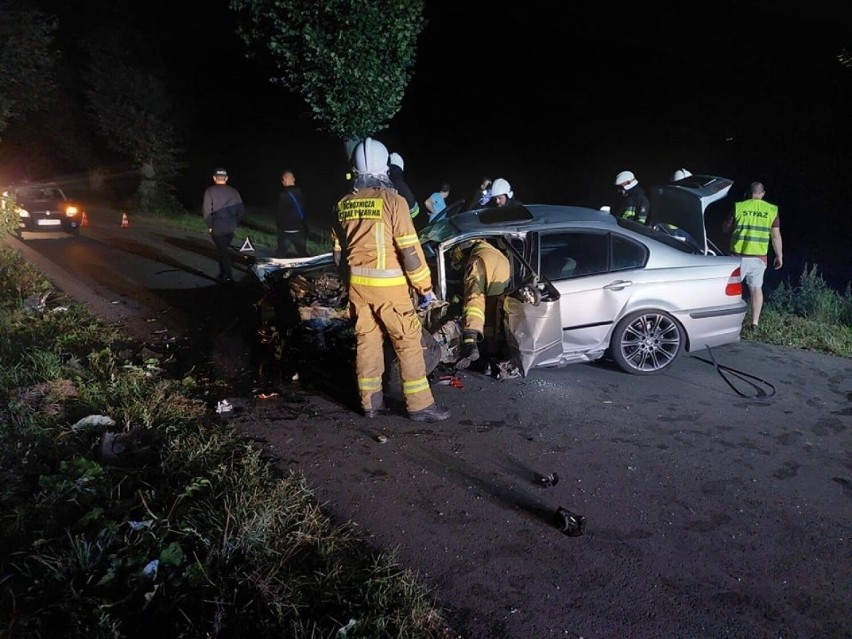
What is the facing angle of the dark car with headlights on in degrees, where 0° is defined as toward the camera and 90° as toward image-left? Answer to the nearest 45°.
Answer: approximately 0°

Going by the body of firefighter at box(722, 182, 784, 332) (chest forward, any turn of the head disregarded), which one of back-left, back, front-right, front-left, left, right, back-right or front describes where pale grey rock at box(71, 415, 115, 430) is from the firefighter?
back-left

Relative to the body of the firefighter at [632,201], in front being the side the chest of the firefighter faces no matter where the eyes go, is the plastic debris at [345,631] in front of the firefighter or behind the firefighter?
in front

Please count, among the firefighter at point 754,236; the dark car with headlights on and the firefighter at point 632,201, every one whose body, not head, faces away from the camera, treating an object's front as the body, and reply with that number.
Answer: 1

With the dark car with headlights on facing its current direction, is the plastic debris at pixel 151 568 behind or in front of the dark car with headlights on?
in front

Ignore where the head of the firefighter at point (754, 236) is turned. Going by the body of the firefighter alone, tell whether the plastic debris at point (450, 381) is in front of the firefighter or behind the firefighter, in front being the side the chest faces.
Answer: behind

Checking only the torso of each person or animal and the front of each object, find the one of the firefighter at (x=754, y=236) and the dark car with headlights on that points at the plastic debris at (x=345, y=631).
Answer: the dark car with headlights on

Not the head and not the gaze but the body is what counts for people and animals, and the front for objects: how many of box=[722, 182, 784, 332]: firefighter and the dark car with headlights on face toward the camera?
1

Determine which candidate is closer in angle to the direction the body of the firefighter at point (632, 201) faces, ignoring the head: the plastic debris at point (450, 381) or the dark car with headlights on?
the plastic debris

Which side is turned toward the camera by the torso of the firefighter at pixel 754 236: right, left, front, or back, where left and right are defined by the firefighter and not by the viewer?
back

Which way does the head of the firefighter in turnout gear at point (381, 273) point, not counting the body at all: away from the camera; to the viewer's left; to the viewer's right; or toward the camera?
away from the camera

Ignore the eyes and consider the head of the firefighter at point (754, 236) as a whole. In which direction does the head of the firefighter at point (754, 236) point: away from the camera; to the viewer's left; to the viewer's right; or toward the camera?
away from the camera

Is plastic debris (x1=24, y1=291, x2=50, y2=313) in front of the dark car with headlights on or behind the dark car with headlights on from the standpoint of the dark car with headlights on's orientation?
in front
